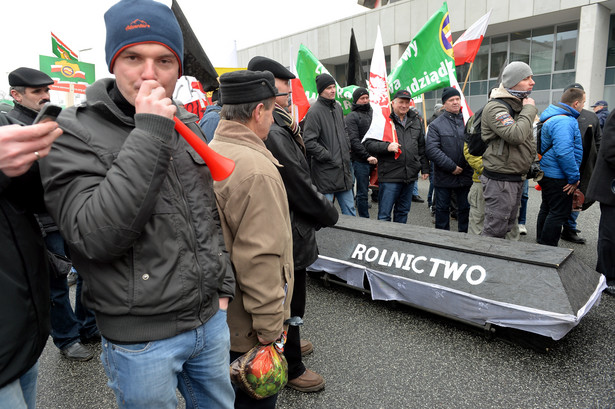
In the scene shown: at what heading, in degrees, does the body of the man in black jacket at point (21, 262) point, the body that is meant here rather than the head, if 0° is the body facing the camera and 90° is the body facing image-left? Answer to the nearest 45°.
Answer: approximately 270°

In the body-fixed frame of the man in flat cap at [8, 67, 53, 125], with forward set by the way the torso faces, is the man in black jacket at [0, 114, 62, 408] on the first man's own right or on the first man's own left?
on the first man's own right

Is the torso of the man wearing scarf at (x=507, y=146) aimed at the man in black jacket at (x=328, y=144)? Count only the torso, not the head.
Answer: no

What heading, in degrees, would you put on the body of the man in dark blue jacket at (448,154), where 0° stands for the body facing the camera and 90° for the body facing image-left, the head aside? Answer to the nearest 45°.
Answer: approximately 315°

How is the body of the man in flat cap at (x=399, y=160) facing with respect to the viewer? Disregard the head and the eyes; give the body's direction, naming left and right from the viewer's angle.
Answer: facing the viewer

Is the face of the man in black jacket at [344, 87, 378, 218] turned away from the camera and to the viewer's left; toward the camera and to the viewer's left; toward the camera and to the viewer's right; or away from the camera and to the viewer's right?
toward the camera and to the viewer's right

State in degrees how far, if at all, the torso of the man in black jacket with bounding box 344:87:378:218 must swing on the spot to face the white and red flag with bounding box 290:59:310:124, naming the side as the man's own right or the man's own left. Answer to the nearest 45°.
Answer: approximately 90° to the man's own right

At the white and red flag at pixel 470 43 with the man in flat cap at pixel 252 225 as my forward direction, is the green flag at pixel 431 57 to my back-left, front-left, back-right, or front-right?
front-right

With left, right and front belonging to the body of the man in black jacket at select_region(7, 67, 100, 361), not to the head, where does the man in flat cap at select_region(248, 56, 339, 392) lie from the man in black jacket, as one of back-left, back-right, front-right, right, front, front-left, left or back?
front

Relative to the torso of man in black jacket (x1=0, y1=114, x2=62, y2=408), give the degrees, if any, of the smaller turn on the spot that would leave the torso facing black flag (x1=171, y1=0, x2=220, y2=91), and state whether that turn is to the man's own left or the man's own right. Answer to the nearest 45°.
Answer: approximately 45° to the man's own left

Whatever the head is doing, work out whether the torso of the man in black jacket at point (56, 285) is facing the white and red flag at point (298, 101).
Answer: no

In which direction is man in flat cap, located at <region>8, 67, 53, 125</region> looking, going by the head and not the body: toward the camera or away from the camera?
toward the camera

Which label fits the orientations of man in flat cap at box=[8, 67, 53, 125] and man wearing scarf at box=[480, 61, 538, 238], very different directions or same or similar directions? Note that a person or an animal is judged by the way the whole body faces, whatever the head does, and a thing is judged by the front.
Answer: same or similar directions

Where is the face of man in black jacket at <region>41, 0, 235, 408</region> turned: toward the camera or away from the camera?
toward the camera

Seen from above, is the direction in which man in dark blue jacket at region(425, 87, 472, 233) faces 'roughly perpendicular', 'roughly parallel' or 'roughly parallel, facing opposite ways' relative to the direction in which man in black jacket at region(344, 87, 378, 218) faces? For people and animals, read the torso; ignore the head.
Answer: roughly parallel

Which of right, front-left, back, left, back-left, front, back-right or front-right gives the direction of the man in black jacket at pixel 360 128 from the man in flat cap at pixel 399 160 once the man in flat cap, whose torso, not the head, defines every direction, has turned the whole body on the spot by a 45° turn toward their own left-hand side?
back
